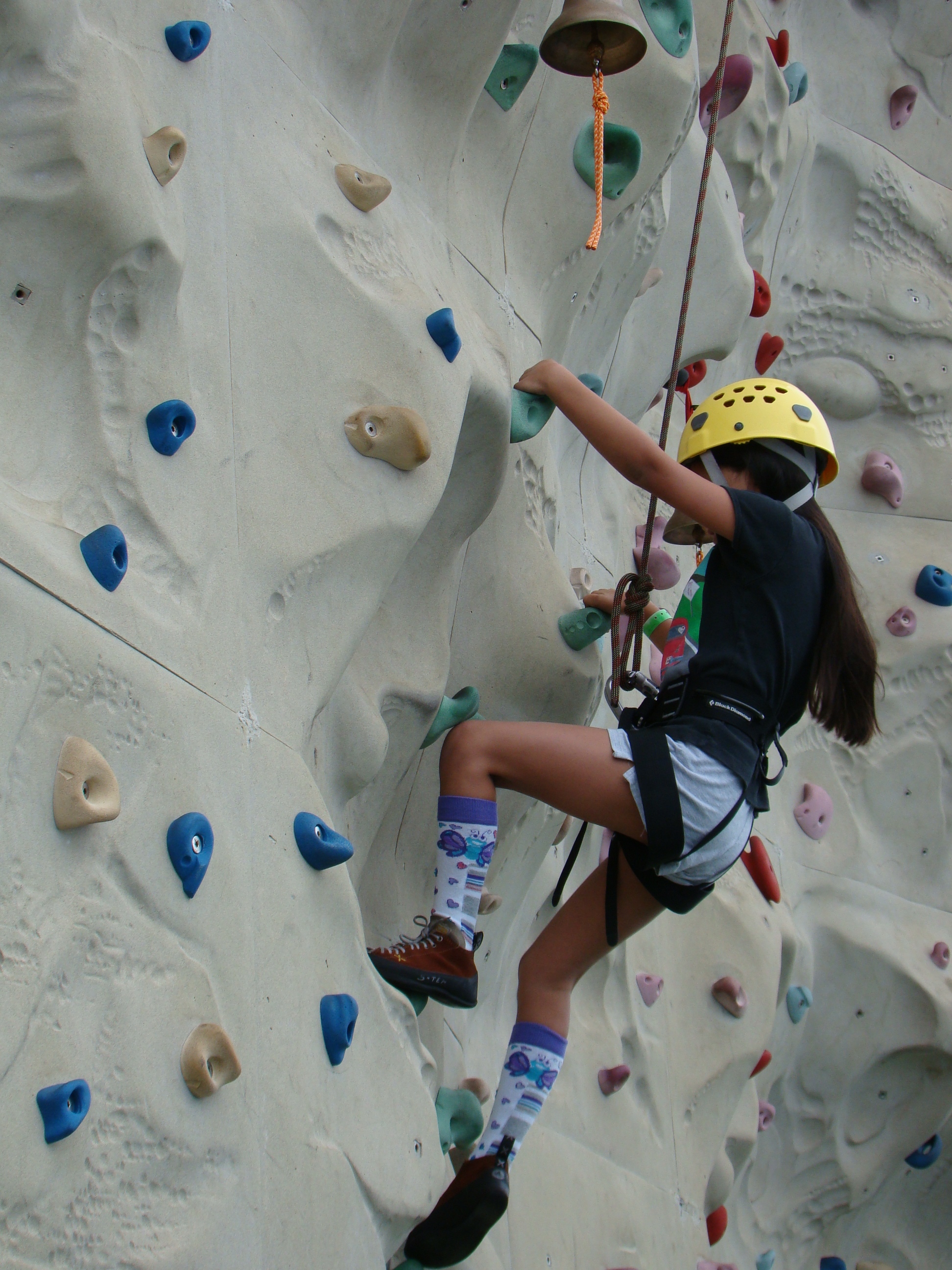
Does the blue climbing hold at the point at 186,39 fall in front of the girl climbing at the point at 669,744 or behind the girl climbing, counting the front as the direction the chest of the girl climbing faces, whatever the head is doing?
in front

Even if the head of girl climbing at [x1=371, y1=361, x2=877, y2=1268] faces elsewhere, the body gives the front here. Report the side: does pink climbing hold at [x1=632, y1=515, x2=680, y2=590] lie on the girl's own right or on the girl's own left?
on the girl's own right

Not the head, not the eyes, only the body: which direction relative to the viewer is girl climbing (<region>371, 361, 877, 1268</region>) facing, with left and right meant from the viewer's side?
facing to the left of the viewer

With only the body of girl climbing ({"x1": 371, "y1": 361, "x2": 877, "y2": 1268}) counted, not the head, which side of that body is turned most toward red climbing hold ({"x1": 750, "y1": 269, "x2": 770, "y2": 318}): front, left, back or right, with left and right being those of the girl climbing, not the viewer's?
right

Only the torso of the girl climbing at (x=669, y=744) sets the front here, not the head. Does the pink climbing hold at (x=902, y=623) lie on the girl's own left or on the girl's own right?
on the girl's own right
